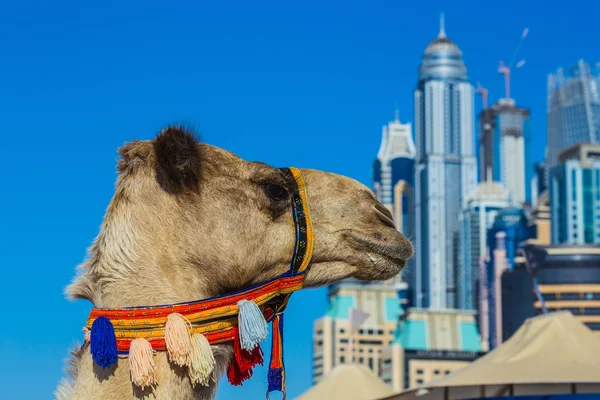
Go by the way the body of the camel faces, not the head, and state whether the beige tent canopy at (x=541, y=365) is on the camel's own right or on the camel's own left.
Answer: on the camel's own left

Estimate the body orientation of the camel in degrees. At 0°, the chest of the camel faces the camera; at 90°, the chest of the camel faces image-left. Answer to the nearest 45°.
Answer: approximately 270°

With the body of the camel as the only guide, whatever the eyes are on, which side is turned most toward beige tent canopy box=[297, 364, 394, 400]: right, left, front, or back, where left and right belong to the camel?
left
